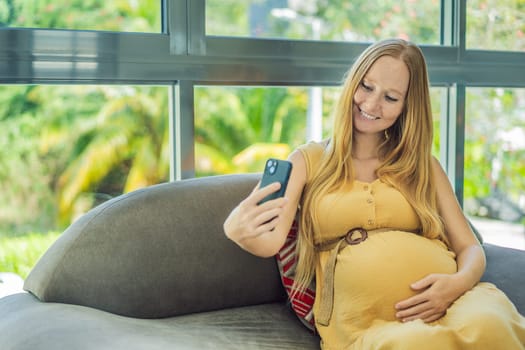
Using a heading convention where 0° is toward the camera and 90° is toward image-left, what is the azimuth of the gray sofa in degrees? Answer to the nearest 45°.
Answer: approximately 0°

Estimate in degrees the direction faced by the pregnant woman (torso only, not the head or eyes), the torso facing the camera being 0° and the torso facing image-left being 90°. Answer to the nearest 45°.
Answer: approximately 0°
